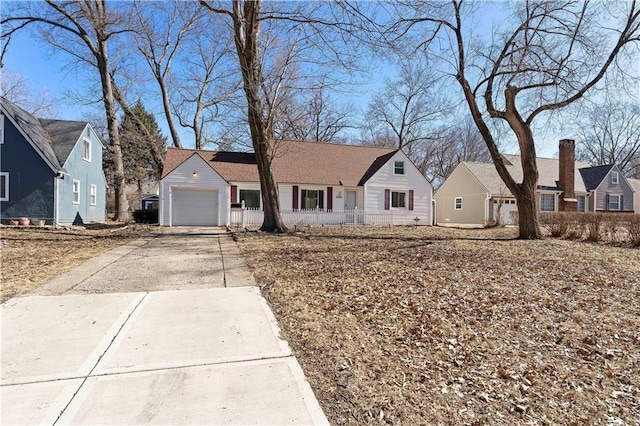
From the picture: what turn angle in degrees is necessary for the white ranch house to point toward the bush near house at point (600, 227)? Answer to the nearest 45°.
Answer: approximately 45° to its left

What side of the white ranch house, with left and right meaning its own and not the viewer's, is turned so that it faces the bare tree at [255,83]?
front

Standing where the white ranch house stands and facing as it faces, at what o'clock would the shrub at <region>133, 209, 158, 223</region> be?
The shrub is roughly at 3 o'clock from the white ranch house.

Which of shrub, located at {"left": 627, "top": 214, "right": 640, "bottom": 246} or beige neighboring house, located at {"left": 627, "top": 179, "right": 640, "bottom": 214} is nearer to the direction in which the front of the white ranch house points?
the shrub

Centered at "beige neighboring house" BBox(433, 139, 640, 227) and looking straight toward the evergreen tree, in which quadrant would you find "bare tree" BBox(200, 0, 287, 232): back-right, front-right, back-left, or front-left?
front-left

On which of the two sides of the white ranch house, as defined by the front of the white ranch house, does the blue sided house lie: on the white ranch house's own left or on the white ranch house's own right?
on the white ranch house's own right

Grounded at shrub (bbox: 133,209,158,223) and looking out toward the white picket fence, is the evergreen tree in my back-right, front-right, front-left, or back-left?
back-left

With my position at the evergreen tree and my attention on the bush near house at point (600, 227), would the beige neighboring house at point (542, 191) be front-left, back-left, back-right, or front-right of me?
front-left

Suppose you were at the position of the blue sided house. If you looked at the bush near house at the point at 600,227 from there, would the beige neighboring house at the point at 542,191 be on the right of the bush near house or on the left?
left

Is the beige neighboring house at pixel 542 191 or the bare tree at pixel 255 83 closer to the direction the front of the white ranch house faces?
the bare tree

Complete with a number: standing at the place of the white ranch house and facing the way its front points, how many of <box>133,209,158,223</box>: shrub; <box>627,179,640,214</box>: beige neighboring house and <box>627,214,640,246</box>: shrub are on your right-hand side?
1

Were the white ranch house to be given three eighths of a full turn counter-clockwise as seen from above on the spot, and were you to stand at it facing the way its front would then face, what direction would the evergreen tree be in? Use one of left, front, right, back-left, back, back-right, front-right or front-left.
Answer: left

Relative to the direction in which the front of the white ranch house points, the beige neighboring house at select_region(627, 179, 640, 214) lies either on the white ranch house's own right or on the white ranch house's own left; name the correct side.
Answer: on the white ranch house's own left

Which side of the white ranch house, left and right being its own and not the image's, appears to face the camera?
front
